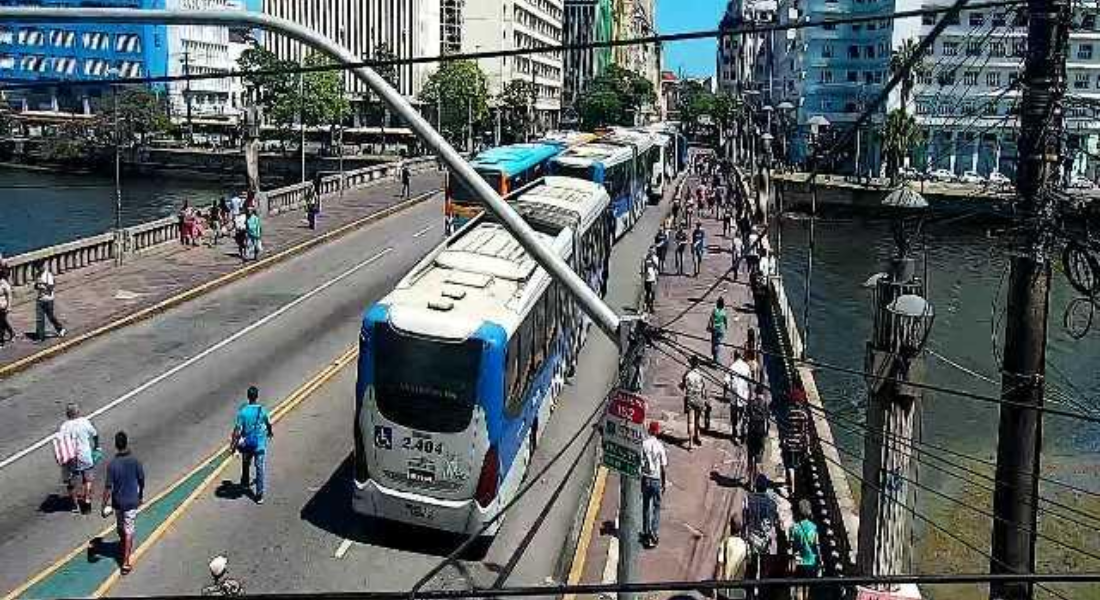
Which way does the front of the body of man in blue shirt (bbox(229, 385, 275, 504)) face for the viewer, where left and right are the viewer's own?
facing away from the viewer

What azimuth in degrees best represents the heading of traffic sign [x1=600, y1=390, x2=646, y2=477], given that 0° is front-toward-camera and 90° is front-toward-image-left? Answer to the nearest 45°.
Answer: approximately 0°

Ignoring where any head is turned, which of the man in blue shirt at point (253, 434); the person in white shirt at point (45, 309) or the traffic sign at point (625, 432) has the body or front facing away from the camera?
the man in blue shirt

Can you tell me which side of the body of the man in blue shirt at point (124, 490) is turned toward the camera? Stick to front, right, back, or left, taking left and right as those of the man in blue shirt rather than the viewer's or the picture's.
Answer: back

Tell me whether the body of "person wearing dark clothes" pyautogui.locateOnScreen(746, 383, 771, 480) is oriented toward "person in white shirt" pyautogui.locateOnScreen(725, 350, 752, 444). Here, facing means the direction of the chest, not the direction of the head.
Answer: yes

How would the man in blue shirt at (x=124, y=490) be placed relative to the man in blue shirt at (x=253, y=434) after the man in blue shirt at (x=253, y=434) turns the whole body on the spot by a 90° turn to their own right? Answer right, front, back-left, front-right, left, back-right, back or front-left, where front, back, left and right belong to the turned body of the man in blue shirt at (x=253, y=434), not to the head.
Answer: back-right

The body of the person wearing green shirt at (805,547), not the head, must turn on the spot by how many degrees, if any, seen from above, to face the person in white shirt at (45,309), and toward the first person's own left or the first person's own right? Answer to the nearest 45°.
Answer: approximately 45° to the first person's own left

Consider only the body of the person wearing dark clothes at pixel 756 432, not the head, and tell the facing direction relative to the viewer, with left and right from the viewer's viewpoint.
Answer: facing away from the viewer

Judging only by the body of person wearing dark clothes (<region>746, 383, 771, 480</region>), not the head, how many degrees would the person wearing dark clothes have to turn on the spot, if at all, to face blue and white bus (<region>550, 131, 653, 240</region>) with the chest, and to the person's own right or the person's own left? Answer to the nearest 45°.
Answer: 0° — they already face it

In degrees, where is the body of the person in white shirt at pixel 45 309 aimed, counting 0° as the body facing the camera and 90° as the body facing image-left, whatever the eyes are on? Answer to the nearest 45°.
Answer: approximately 45°

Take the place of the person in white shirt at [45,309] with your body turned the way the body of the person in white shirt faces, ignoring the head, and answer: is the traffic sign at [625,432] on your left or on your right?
on your left

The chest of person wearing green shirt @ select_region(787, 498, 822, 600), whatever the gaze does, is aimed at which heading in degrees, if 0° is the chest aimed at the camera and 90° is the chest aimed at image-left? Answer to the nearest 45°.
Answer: approximately 180°

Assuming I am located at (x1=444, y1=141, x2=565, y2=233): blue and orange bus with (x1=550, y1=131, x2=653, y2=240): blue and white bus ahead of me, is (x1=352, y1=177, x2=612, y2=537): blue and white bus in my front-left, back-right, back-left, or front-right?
back-right

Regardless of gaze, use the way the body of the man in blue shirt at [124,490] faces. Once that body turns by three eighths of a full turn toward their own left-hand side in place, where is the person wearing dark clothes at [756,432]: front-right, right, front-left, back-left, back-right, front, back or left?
back-left
